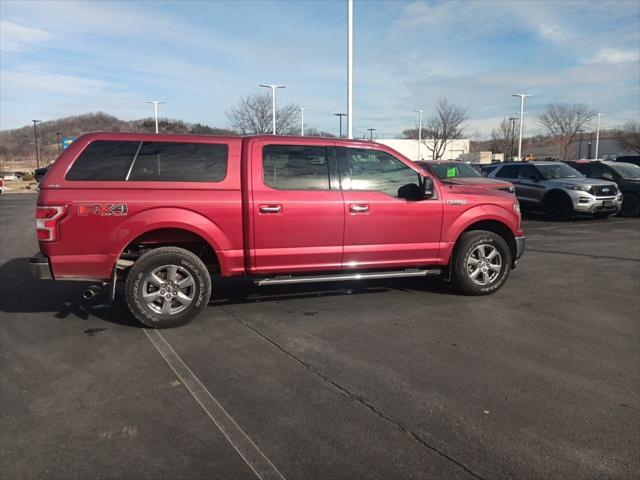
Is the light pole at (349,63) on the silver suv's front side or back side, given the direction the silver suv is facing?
on the back side

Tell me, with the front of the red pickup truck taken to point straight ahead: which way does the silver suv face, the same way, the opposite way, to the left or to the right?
to the right

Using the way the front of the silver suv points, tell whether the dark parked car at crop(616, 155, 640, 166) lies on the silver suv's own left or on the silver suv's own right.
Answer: on the silver suv's own left

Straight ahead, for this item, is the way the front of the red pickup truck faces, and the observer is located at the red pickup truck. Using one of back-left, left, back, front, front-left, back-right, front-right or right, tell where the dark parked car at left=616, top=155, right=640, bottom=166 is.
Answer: front-left

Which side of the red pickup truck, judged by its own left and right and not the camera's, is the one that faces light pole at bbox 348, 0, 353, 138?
left

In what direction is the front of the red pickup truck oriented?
to the viewer's right

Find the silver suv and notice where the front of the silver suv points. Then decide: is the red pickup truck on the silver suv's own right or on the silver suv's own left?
on the silver suv's own right

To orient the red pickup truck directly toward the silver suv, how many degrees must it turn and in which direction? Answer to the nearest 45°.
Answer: approximately 45° to its left

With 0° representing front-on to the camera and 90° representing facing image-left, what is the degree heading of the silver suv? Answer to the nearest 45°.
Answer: approximately 315°

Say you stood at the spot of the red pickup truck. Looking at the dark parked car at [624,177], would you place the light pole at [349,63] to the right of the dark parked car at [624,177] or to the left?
left
